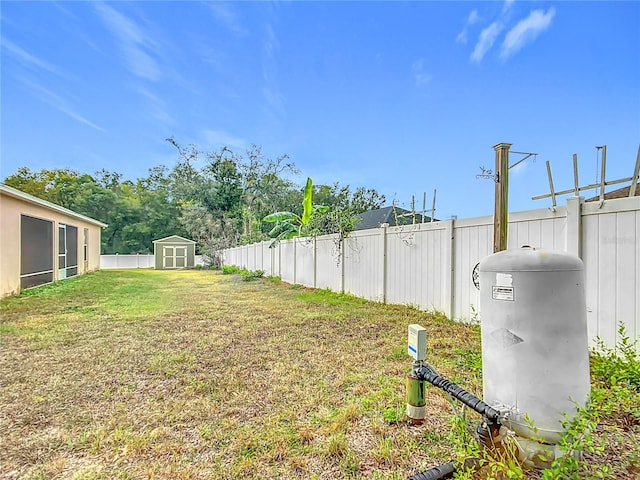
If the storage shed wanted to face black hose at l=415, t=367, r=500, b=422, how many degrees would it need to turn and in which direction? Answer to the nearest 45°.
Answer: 0° — it already faces it

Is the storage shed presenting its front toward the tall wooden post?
yes

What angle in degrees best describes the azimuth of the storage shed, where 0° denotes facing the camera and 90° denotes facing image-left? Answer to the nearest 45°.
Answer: approximately 0°

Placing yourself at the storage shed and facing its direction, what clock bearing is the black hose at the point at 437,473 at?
The black hose is roughly at 12 o'clock from the storage shed.
